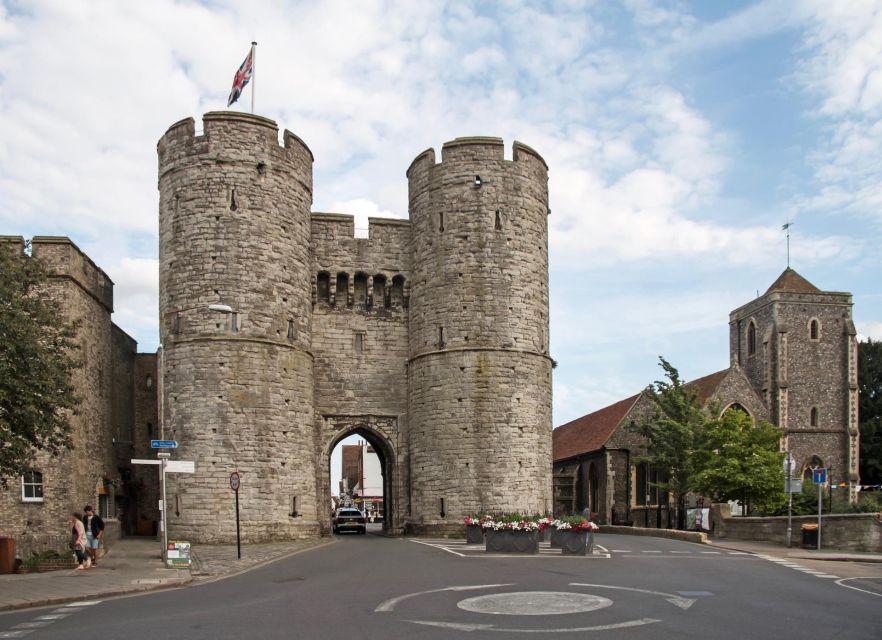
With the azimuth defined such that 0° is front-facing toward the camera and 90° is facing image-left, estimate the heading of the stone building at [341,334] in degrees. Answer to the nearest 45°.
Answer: approximately 0°

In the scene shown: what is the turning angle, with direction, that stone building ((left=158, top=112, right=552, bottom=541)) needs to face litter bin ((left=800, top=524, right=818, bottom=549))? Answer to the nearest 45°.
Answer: approximately 45° to its left

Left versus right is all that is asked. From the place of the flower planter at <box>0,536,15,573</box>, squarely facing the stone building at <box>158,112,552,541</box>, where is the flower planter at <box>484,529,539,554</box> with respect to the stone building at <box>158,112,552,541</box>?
right

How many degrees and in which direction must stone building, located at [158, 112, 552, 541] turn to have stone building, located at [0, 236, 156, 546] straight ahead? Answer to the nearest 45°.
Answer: approximately 45° to its right

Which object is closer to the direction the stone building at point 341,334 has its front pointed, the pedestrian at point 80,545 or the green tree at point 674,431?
the pedestrian

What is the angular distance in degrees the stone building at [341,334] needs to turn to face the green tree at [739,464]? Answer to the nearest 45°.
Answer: approximately 90° to its left
